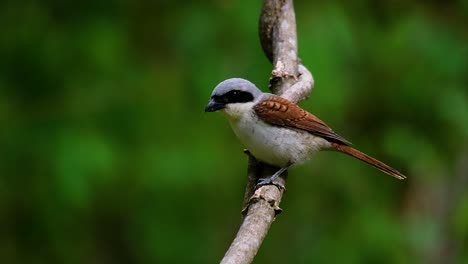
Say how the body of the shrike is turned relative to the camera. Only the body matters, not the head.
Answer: to the viewer's left
